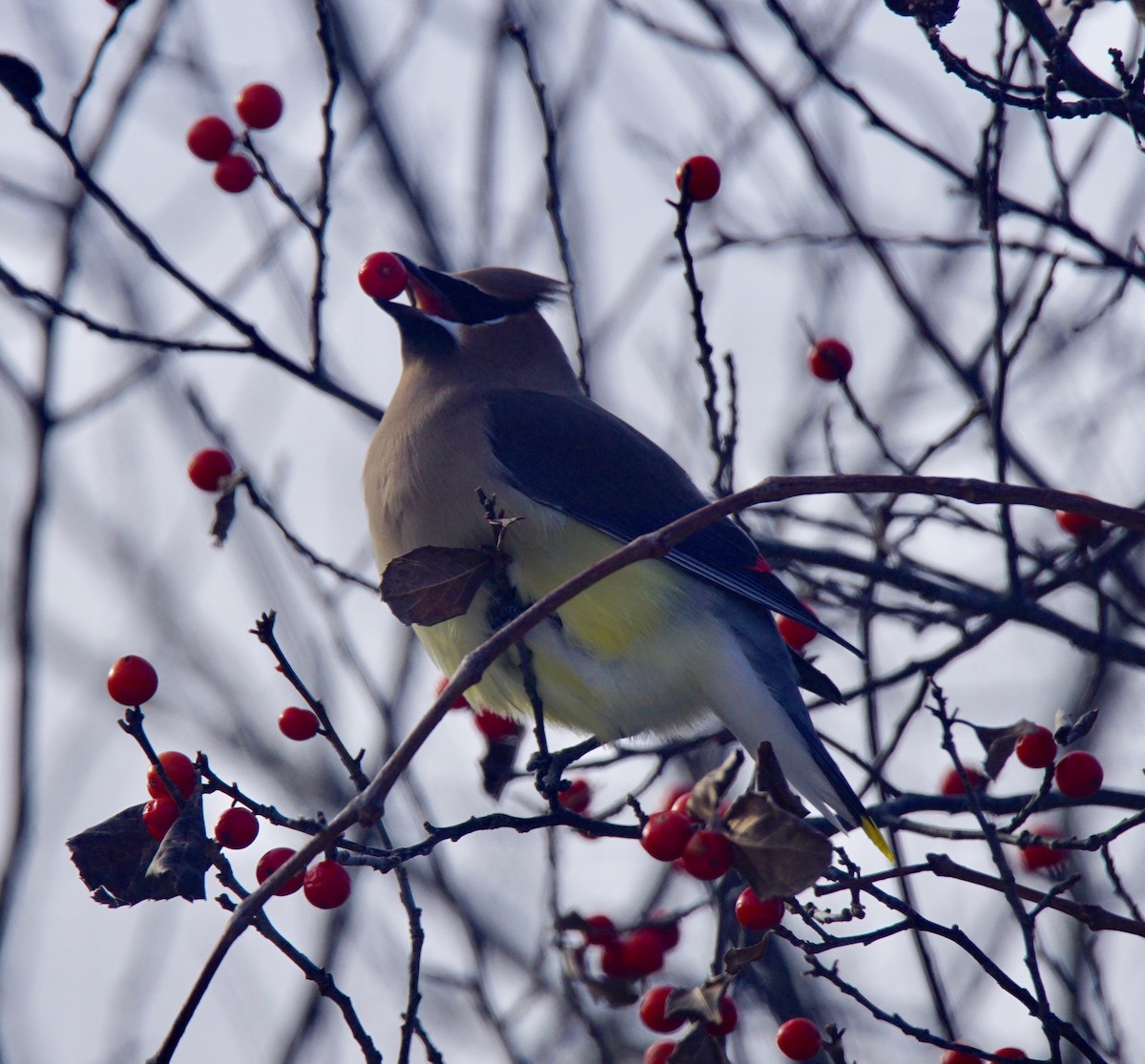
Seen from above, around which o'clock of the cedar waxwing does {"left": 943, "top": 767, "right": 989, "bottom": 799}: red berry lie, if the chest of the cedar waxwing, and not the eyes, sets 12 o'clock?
The red berry is roughly at 6 o'clock from the cedar waxwing.

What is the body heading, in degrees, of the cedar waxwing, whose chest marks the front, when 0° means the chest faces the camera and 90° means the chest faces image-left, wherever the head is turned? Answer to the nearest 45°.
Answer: approximately 90°

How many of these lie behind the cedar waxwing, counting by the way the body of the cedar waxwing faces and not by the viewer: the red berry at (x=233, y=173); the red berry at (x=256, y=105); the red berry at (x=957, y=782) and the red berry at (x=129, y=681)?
1

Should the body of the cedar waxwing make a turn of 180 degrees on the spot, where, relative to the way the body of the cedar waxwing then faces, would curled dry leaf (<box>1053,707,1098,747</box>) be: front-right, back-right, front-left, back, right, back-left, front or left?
front-right
